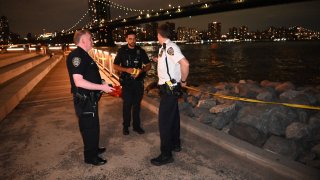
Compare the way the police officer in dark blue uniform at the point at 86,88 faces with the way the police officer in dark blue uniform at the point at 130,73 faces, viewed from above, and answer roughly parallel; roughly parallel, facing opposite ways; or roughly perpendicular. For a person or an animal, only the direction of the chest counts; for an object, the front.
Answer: roughly perpendicular

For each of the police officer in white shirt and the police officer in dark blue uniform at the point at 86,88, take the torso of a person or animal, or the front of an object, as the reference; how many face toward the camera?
0

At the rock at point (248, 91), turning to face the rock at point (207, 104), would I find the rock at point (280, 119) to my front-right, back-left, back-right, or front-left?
front-left

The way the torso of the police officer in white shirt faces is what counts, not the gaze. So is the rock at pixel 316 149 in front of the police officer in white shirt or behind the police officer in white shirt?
behind

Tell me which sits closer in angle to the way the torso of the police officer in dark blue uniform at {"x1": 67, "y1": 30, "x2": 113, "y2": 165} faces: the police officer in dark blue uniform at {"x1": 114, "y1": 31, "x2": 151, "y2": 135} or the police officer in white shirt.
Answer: the police officer in white shirt

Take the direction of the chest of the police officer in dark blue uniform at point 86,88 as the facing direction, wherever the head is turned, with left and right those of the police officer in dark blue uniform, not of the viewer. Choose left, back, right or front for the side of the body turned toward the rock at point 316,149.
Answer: front

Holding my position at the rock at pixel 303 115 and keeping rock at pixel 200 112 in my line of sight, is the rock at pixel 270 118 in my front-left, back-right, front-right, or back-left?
front-left

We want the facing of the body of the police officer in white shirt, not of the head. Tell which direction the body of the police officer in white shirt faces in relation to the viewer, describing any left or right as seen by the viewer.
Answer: facing to the left of the viewer

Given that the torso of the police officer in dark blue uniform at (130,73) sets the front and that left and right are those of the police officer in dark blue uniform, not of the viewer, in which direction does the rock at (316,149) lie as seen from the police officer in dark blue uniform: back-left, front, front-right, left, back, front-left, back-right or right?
left

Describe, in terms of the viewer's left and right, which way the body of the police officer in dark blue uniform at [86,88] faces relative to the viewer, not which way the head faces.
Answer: facing to the right of the viewer

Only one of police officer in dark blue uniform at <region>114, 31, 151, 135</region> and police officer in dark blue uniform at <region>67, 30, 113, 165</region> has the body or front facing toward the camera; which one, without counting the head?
police officer in dark blue uniform at <region>114, 31, 151, 135</region>

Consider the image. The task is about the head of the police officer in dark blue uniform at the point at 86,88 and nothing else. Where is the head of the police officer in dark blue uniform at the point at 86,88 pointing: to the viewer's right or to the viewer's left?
to the viewer's right

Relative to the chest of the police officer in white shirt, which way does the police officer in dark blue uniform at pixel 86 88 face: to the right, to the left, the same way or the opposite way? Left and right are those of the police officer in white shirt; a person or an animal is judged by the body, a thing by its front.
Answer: the opposite way

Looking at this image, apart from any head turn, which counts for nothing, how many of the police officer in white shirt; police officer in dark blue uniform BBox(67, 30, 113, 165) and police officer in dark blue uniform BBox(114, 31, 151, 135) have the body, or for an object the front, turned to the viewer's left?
1

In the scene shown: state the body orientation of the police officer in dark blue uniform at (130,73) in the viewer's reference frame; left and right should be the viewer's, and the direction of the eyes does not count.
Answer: facing the viewer

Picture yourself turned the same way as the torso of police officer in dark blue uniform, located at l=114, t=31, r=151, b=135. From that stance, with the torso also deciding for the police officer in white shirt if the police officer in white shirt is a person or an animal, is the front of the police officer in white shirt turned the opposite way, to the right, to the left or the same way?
to the right

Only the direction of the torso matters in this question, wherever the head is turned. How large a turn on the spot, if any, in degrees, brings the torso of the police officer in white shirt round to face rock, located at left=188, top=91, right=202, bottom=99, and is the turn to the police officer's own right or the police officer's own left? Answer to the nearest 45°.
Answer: approximately 90° to the police officer's own right
